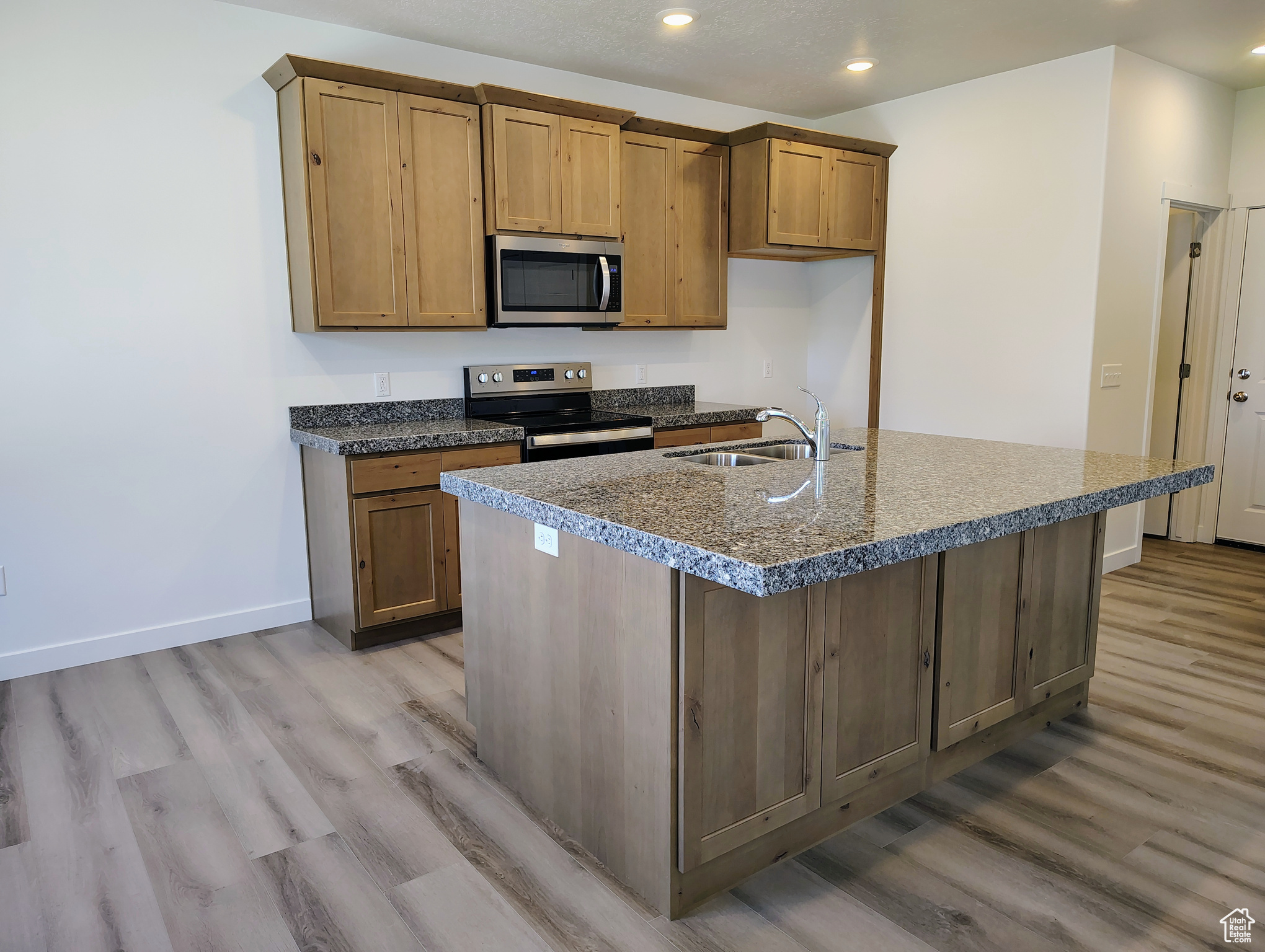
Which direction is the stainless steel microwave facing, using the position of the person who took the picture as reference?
facing the viewer and to the right of the viewer

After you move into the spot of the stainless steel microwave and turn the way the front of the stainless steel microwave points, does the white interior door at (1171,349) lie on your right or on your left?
on your left

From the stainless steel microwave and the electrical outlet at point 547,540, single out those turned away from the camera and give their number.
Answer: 0

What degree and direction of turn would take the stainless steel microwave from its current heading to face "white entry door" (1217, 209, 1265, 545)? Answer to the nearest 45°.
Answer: approximately 45° to its left

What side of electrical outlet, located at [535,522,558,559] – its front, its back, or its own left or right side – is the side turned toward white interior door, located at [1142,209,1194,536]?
back

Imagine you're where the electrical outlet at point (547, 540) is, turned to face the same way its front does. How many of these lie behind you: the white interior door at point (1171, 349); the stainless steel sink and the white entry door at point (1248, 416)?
3

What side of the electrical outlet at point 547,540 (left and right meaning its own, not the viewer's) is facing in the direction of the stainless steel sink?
back

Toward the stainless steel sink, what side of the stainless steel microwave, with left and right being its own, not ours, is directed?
front

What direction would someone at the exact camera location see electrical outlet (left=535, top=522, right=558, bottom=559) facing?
facing the viewer and to the left of the viewer

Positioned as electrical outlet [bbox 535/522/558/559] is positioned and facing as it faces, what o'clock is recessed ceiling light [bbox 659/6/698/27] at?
The recessed ceiling light is roughly at 5 o'clock from the electrical outlet.

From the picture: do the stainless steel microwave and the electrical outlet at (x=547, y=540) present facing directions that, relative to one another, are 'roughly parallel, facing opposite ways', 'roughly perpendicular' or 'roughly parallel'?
roughly perpendicular
